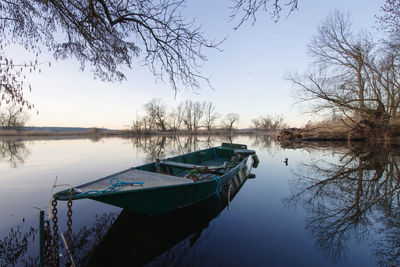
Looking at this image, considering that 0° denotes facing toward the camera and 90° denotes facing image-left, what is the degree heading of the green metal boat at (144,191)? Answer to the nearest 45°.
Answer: approximately 45°
